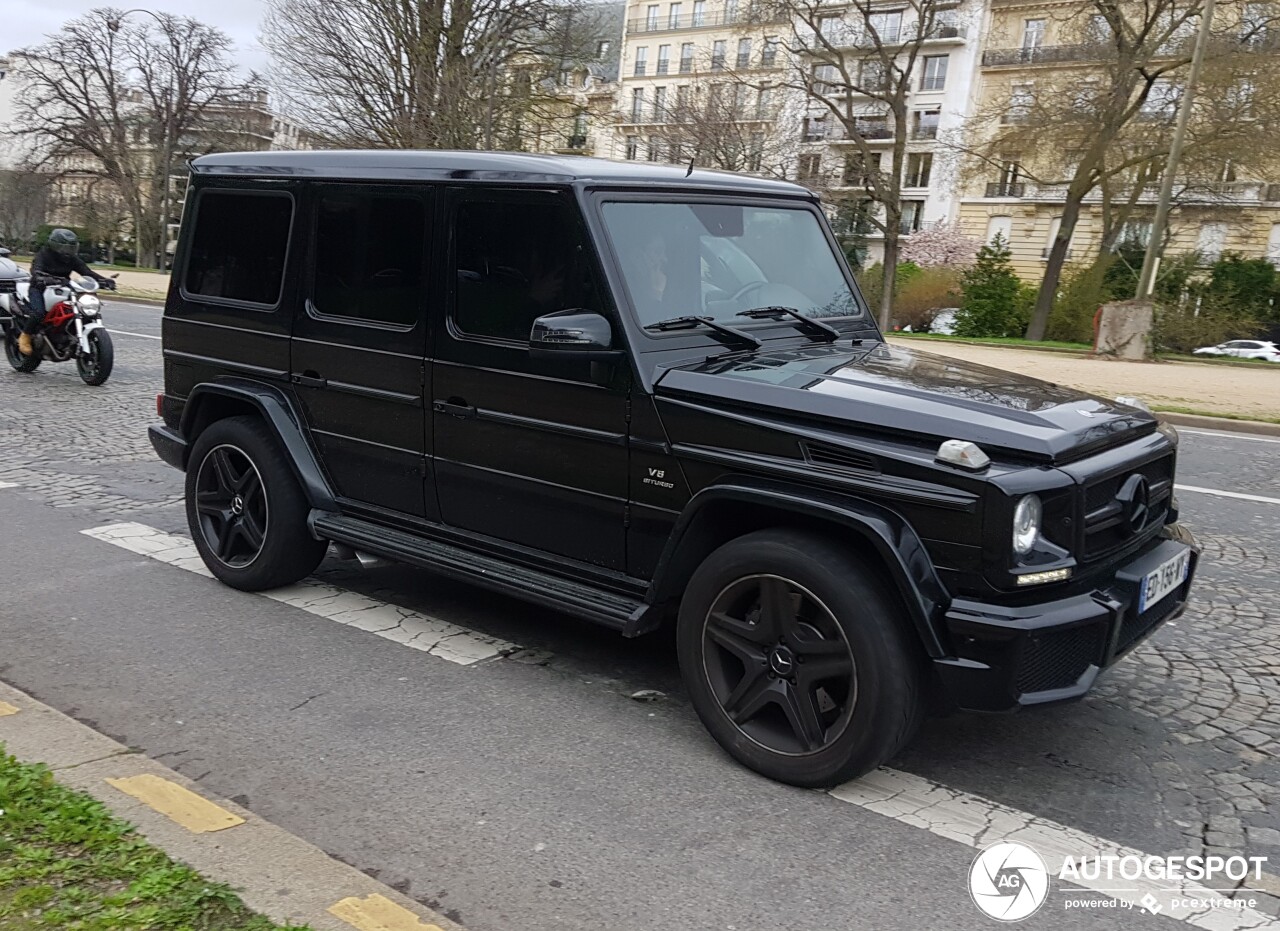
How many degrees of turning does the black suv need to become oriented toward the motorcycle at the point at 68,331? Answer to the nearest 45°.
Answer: approximately 180°

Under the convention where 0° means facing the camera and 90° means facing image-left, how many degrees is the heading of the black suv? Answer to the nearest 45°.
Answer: approximately 315°

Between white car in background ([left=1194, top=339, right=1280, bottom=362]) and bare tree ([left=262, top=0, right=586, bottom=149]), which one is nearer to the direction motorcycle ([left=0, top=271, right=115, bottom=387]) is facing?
the white car in background

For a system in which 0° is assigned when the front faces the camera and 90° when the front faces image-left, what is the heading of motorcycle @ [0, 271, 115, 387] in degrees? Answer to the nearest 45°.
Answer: approximately 315°

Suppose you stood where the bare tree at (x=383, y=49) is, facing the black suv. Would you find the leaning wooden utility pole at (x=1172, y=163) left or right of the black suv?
left

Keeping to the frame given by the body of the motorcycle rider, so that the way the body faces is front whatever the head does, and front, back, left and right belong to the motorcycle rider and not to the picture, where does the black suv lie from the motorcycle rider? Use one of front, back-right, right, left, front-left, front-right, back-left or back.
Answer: front-right

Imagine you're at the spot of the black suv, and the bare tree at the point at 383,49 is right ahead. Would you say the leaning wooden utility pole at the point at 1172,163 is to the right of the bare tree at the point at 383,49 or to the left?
right

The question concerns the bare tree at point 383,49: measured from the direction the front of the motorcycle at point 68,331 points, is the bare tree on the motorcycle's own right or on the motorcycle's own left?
on the motorcycle's own left

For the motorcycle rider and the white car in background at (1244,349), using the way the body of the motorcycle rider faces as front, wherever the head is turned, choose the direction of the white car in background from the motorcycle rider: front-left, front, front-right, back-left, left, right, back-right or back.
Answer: front-left

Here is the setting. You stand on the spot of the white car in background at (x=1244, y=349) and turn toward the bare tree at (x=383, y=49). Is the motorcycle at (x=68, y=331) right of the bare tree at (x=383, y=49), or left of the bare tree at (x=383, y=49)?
left

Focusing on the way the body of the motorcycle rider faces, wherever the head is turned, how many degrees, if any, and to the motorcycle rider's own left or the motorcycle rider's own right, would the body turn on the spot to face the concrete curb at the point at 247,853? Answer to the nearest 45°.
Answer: approximately 45° to the motorcycle rider's own right
